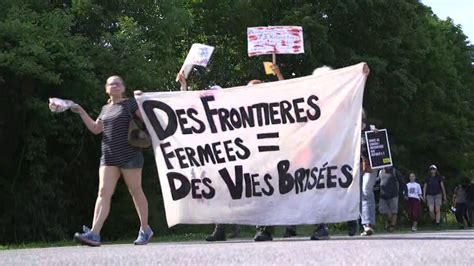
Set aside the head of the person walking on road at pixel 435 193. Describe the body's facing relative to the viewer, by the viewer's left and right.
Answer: facing the viewer

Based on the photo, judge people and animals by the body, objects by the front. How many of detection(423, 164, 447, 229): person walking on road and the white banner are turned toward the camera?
2

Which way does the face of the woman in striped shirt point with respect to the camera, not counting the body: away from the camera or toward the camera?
toward the camera

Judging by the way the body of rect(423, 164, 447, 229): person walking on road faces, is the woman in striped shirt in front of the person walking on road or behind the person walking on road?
in front

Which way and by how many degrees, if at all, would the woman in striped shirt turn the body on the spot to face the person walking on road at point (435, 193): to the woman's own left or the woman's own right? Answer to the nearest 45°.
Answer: approximately 180°

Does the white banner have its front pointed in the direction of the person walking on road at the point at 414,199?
no

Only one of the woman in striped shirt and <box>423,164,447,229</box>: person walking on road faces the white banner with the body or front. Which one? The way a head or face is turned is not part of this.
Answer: the person walking on road

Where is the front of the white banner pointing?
toward the camera

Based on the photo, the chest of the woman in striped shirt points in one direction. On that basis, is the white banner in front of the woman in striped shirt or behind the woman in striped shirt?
behind

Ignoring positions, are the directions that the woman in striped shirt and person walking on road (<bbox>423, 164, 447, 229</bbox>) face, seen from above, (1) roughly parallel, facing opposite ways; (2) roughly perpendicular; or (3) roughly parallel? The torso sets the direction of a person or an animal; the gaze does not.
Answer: roughly parallel

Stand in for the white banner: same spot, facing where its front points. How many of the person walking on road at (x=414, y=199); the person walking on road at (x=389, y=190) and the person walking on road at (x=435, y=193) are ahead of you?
0
